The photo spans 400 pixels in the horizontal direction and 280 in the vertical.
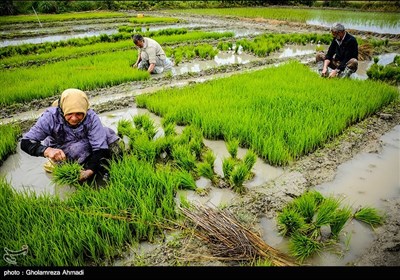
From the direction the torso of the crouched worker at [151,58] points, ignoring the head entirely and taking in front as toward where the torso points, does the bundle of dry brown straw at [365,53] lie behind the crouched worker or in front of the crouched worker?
behind

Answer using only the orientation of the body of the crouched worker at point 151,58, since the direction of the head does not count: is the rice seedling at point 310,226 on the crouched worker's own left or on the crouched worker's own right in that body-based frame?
on the crouched worker's own left

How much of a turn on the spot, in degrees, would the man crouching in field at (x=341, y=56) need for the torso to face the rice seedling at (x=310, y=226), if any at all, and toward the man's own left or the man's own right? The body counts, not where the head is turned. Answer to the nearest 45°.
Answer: approximately 45° to the man's own left

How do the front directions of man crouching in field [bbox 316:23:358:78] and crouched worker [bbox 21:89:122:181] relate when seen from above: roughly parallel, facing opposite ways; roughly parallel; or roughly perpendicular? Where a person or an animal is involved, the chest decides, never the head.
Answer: roughly perpendicular

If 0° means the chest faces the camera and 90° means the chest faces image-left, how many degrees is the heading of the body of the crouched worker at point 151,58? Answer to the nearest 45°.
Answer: approximately 45°

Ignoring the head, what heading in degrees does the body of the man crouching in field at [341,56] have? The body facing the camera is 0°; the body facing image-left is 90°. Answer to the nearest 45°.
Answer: approximately 45°

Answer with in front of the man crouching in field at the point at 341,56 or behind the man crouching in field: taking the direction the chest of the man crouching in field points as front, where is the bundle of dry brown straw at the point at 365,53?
behind
